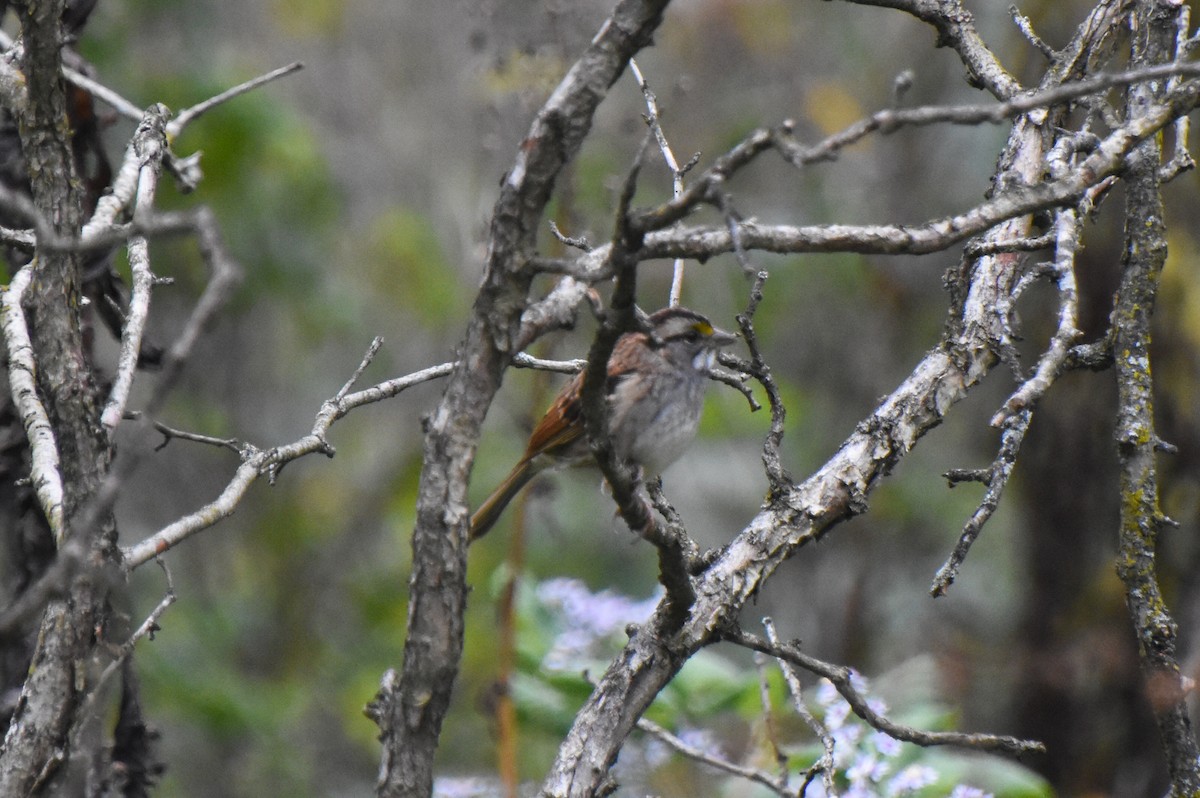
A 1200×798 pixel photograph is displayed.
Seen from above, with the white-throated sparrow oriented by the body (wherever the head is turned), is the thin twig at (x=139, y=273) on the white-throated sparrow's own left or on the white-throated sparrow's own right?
on the white-throated sparrow's own right

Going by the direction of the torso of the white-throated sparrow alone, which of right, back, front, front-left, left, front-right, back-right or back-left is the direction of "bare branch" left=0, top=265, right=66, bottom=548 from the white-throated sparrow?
back-right

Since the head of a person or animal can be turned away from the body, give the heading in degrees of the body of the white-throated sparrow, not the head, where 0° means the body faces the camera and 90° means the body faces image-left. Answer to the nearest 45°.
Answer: approximately 270°

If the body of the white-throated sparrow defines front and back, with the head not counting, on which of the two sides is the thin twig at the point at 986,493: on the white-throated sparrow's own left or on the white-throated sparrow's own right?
on the white-throated sparrow's own left
